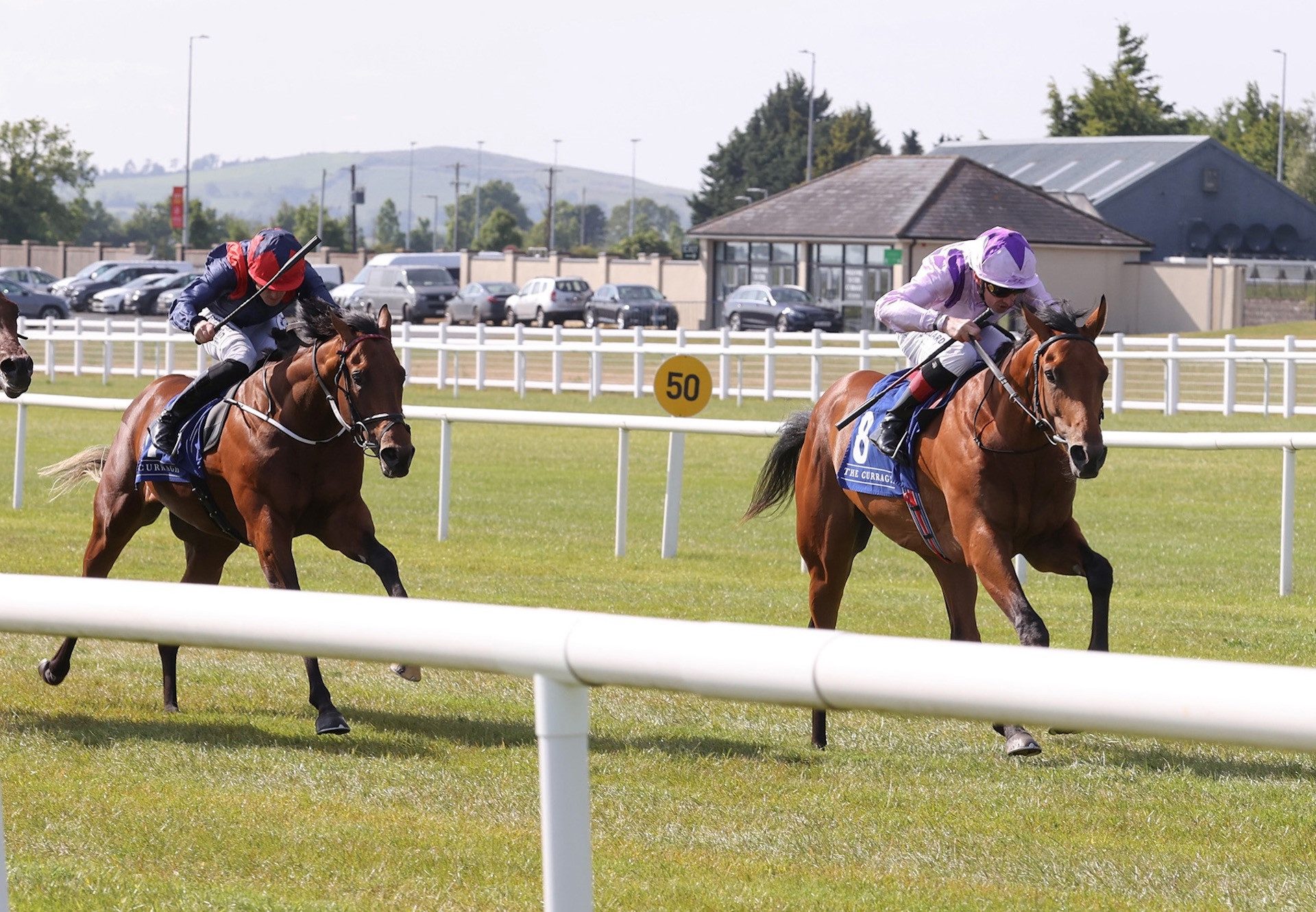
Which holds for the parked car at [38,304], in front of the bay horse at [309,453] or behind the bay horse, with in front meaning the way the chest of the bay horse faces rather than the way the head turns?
behind

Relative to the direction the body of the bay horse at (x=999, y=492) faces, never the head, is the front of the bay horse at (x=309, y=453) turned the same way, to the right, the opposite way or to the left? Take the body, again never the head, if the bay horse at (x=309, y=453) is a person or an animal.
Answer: the same way

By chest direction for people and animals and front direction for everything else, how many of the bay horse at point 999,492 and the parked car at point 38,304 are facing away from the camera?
0

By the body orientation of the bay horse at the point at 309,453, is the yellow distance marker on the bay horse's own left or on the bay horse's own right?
on the bay horse's own left

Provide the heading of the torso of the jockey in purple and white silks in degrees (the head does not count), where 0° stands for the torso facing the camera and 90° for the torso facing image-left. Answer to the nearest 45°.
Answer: approximately 315°

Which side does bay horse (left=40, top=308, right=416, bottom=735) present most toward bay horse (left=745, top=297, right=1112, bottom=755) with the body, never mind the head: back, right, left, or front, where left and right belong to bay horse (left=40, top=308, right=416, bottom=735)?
front

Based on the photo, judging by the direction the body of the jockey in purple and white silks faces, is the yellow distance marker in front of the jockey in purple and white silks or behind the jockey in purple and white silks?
behind

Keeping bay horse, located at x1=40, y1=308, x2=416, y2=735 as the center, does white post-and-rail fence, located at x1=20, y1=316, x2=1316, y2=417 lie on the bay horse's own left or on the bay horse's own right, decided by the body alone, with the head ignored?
on the bay horse's own left

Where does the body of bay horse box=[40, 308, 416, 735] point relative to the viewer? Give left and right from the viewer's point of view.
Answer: facing the viewer and to the right of the viewer

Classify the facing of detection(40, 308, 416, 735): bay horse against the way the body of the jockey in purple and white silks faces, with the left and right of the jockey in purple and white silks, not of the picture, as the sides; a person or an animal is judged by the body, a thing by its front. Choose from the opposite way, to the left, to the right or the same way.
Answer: the same way

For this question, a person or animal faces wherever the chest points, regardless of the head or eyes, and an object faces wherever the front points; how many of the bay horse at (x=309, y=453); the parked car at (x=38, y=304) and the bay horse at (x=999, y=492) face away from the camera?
0
